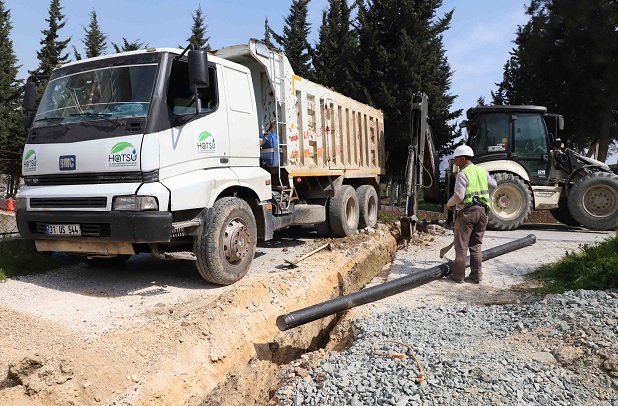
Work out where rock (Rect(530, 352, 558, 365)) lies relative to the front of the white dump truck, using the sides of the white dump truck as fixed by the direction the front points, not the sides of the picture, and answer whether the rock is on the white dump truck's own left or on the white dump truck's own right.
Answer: on the white dump truck's own left

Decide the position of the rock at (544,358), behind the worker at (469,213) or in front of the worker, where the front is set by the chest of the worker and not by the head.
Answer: behind

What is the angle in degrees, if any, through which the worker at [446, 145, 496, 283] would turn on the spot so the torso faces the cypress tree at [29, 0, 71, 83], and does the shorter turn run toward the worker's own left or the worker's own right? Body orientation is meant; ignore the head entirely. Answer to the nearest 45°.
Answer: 0° — they already face it

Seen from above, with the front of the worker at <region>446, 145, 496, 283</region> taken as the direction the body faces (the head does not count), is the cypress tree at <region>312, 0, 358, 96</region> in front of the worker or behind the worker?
in front

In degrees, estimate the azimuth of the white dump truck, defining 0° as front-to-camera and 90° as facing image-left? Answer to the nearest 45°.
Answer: approximately 45°

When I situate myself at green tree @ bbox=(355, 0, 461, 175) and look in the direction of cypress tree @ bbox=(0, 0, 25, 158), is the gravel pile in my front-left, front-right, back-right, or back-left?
back-left

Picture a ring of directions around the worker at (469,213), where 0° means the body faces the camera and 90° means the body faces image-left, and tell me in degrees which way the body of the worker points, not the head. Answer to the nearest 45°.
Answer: approximately 135°

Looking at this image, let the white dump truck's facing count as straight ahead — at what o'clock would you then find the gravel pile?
The gravel pile is roughly at 9 o'clock from the white dump truck.

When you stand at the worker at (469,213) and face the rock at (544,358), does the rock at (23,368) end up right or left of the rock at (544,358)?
right

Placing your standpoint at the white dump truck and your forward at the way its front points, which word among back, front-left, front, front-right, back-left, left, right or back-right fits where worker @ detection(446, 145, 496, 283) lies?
back-left
